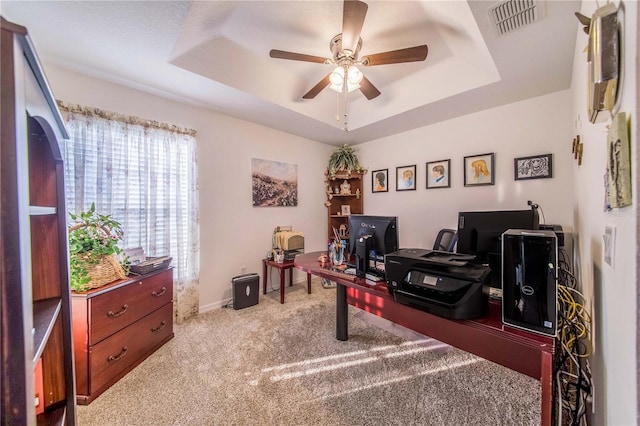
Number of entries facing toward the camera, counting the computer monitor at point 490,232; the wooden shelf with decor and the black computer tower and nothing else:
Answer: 2

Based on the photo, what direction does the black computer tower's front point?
toward the camera

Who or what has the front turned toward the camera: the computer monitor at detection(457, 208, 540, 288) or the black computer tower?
the black computer tower

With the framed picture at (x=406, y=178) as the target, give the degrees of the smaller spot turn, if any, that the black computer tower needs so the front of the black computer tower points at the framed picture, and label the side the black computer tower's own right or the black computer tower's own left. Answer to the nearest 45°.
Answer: approximately 135° to the black computer tower's own right

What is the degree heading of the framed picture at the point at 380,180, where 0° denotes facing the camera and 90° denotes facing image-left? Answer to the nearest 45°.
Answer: approximately 45°

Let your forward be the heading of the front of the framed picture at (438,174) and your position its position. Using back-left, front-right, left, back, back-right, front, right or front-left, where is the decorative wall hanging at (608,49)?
front-left

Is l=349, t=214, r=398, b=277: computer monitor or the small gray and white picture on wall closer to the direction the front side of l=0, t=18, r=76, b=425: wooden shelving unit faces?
the small gray and white picture on wall

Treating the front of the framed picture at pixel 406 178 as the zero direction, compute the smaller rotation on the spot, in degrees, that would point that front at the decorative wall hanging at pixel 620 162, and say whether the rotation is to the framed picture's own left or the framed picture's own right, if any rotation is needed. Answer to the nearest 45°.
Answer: approximately 45° to the framed picture's own left

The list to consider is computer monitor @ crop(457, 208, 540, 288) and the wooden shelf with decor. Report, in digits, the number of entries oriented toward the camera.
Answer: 1

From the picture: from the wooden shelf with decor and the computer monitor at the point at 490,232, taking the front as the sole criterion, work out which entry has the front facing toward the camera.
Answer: the wooden shelf with decor

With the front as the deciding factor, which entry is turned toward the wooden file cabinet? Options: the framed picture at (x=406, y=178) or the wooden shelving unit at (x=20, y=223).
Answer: the framed picture

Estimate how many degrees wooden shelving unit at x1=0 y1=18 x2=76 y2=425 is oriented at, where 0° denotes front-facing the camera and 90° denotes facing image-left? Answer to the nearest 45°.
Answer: approximately 315°

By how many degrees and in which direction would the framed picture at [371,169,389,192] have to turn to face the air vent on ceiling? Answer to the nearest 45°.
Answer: approximately 45° to its left

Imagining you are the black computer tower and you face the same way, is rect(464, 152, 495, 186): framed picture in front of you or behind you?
behind

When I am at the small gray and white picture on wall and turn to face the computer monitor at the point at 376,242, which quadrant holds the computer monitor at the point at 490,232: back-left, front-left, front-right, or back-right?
front-right

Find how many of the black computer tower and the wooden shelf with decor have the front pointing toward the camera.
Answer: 2

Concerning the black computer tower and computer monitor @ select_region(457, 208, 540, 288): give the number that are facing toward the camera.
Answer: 1
